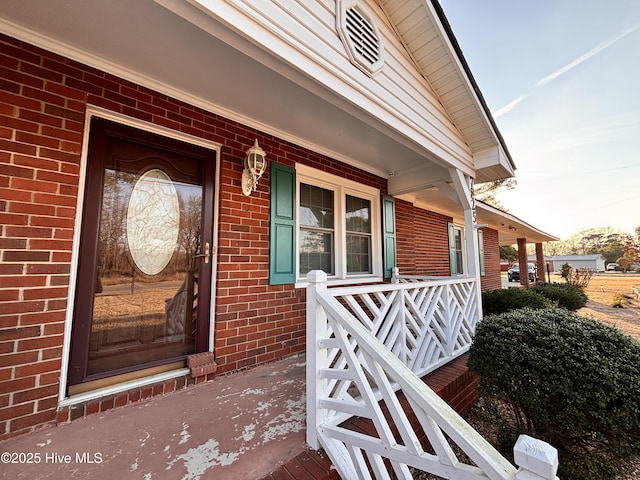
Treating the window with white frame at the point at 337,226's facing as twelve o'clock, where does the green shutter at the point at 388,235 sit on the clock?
The green shutter is roughly at 9 o'clock from the window with white frame.

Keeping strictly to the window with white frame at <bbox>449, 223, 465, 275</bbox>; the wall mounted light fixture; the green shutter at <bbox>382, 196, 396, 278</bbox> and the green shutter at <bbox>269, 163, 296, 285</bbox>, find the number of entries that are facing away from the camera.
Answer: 0

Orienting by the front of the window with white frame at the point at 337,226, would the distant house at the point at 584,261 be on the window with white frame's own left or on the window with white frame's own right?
on the window with white frame's own left

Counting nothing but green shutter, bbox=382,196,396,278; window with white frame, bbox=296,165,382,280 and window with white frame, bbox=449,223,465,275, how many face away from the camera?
0

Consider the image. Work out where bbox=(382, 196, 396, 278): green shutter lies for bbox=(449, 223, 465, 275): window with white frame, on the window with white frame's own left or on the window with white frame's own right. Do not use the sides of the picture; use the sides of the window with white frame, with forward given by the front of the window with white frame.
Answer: on the window with white frame's own right

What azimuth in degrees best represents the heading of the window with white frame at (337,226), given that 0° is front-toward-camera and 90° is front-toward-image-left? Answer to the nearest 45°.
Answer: approximately 315°

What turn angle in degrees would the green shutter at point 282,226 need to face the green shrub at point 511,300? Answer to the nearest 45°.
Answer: approximately 45° to its left

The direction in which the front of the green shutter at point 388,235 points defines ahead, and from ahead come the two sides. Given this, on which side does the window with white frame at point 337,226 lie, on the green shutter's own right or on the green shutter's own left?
on the green shutter's own right

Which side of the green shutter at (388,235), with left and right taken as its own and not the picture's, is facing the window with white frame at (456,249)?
left

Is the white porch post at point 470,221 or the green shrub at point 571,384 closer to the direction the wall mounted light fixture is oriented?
the green shrub

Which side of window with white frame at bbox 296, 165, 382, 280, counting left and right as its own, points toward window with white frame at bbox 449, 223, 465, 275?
left

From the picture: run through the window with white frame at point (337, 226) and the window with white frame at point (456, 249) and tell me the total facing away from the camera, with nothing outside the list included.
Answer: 0

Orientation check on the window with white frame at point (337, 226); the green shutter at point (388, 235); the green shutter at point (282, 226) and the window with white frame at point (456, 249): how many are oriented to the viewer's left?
0

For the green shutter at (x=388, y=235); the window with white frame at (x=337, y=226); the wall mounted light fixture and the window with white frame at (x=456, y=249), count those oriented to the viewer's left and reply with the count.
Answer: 0

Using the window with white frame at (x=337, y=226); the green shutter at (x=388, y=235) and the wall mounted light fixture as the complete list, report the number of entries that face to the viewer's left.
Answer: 0

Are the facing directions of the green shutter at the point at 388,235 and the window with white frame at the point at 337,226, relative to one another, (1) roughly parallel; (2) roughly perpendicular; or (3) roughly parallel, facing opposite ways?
roughly parallel

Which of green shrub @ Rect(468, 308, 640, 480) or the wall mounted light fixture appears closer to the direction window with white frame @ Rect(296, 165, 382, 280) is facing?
the green shrub

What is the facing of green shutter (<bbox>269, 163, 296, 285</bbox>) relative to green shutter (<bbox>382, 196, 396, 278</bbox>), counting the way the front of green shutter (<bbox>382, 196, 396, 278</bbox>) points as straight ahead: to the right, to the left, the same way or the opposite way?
the same way

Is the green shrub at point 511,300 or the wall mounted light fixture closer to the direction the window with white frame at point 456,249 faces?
the green shrub

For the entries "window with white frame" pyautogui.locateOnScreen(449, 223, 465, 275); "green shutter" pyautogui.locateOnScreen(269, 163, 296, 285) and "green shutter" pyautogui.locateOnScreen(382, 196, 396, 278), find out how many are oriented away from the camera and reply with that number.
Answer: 0

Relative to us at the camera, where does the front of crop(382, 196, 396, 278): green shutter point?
facing the viewer and to the right of the viewer

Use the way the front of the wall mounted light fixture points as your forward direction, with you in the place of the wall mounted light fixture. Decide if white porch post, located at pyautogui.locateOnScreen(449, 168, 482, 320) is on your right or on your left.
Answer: on your left

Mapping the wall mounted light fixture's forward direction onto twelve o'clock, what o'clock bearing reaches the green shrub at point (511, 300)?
The green shrub is roughly at 10 o'clock from the wall mounted light fixture.
